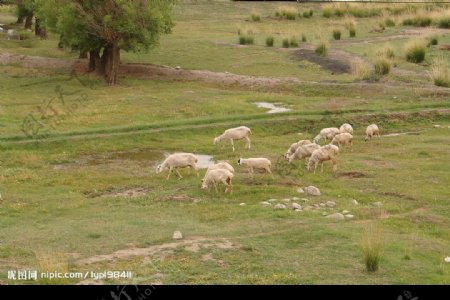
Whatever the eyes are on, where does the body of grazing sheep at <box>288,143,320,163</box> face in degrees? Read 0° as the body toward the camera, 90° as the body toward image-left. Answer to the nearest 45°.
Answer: approximately 90°

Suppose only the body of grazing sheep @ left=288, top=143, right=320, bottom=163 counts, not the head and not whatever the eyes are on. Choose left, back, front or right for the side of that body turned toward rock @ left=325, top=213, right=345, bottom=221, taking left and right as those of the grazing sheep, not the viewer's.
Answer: left

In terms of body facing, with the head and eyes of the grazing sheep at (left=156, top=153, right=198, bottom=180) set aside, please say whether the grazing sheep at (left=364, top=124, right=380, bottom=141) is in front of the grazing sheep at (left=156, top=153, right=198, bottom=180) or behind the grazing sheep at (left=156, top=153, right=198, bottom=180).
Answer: behind

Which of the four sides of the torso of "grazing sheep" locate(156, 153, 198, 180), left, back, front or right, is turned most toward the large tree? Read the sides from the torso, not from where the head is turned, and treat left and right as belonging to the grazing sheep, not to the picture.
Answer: right

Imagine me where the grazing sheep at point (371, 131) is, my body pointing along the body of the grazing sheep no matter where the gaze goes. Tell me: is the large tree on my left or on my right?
on my right

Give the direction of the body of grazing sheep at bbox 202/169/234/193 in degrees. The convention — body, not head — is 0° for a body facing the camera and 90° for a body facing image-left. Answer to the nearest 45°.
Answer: approximately 90°

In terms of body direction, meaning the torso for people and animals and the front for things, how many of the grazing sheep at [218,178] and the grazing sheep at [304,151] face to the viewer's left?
2

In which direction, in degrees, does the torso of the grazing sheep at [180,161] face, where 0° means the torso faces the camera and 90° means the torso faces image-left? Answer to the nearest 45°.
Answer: approximately 90°

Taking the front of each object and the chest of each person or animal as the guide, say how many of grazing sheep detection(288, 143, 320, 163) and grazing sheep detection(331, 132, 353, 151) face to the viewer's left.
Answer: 2

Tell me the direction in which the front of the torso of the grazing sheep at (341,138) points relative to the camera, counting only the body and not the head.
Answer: to the viewer's left

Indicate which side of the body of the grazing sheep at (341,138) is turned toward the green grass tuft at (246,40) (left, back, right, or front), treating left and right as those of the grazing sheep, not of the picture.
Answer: right
